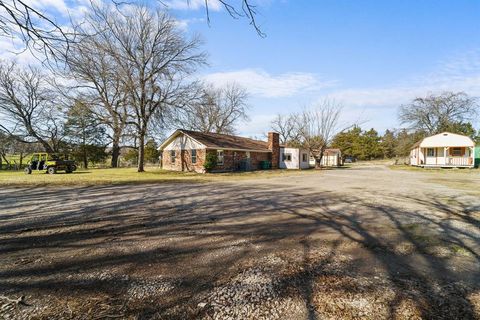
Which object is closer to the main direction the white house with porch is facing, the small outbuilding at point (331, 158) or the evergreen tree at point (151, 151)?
the evergreen tree

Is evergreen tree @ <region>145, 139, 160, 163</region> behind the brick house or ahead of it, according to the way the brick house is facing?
behind

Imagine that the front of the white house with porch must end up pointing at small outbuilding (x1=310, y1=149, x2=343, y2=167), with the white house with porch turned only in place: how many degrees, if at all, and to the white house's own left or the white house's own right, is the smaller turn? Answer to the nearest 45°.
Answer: approximately 90° to the white house's own right

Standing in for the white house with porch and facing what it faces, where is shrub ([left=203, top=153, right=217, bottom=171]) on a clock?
The shrub is roughly at 1 o'clock from the white house with porch.

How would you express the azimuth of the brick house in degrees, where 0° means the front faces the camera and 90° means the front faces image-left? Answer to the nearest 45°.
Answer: approximately 315°

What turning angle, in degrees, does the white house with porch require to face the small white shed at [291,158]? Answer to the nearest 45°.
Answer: approximately 45° to its right

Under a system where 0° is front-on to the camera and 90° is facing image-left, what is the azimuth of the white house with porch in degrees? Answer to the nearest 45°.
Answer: approximately 0°

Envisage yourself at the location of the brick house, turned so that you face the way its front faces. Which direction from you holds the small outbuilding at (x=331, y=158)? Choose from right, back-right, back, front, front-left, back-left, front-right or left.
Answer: left

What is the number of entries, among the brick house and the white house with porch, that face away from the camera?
0

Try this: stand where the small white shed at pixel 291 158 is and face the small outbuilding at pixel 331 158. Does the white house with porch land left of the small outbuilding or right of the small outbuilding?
right

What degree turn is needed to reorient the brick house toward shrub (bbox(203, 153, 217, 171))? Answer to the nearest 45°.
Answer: approximately 45° to its right

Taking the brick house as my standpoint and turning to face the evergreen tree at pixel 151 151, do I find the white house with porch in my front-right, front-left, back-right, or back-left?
back-right

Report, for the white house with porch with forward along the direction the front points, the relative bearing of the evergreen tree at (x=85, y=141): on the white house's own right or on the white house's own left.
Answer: on the white house's own right

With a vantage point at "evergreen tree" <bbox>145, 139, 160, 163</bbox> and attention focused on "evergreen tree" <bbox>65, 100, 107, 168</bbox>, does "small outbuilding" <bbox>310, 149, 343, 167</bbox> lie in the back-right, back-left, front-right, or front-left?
back-left
